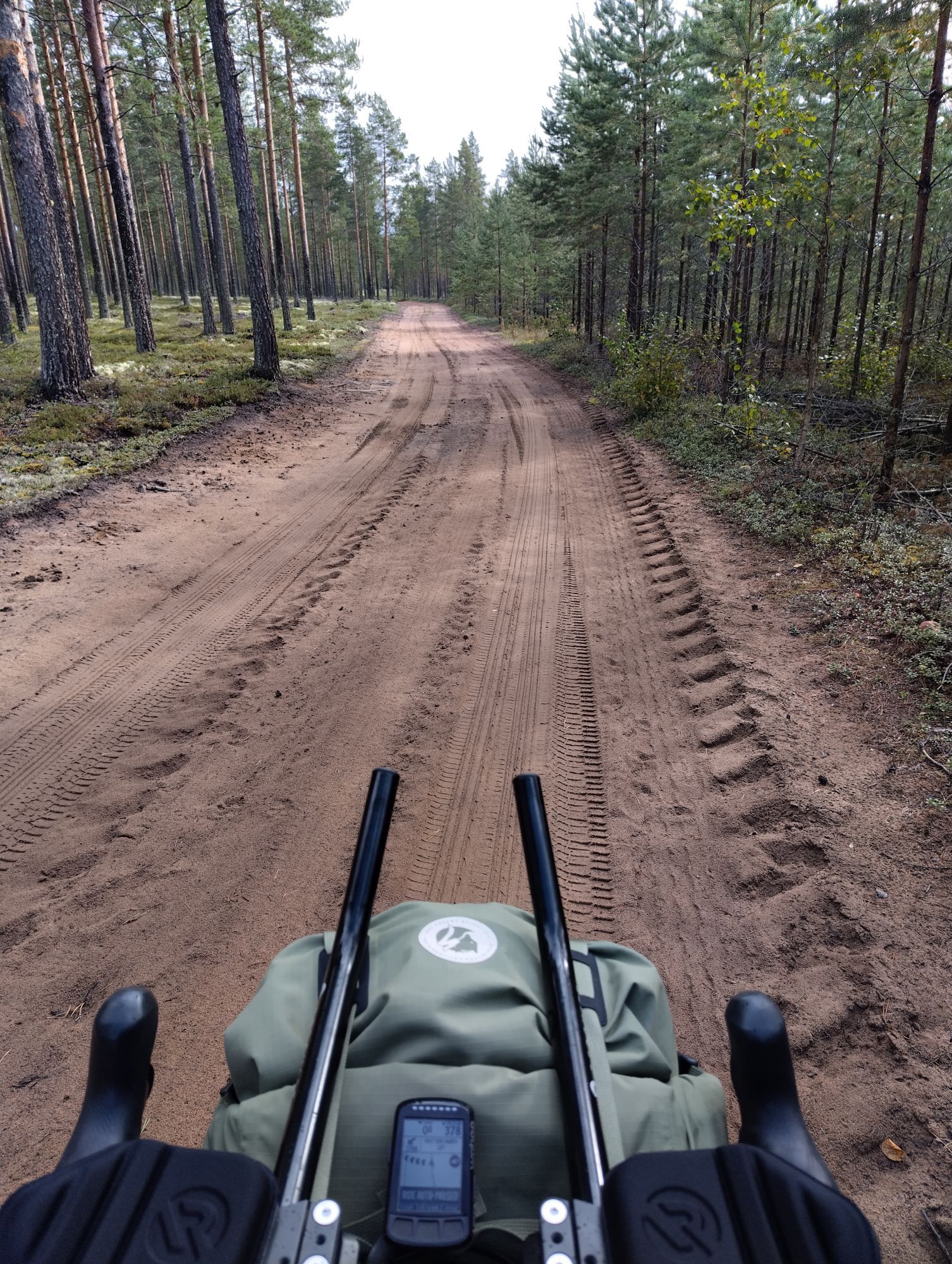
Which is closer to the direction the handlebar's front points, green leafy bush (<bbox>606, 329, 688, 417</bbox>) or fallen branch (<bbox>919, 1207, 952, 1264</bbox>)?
the green leafy bush

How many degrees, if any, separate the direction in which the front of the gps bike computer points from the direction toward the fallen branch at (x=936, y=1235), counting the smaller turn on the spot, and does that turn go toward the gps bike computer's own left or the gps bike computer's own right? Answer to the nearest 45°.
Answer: approximately 90° to the gps bike computer's own left

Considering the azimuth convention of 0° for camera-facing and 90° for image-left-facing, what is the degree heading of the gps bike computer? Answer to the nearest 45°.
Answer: approximately 0°

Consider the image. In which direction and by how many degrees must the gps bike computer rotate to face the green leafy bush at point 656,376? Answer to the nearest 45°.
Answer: approximately 180°

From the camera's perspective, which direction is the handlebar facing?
away from the camera

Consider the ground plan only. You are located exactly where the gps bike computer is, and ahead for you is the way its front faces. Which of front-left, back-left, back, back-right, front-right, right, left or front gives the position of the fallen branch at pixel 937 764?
back-left

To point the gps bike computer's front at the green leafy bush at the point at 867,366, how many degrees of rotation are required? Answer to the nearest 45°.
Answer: approximately 135° to its left

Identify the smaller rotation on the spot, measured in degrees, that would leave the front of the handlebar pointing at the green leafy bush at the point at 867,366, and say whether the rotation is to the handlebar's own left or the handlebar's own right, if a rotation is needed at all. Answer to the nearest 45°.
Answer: approximately 45° to the handlebar's own right

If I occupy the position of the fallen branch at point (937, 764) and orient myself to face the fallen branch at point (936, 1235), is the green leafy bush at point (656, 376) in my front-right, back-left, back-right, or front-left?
back-right

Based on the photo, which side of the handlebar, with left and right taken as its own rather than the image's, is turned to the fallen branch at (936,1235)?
right
